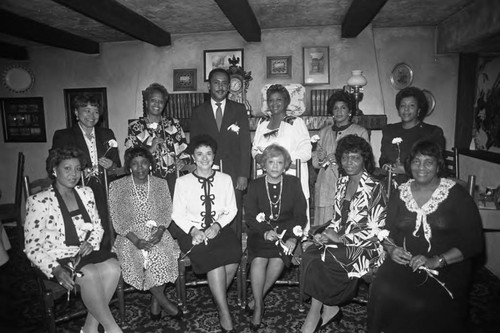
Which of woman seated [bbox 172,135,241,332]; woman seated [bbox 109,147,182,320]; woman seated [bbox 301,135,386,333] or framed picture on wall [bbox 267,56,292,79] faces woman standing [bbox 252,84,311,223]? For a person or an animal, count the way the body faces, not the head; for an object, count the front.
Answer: the framed picture on wall

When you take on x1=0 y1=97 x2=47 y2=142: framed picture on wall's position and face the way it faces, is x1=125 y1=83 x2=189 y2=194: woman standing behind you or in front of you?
in front

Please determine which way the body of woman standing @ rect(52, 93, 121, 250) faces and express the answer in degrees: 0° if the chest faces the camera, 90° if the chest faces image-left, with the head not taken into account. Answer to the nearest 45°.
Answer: approximately 0°

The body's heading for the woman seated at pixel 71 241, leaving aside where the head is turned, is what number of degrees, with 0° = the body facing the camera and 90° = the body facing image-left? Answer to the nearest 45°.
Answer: approximately 315°

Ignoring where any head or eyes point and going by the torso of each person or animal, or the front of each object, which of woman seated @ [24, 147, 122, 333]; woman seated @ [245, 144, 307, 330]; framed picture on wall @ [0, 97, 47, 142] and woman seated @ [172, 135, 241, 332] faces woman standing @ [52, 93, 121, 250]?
the framed picture on wall

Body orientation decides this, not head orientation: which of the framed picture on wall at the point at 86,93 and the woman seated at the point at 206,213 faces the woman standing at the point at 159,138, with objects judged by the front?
the framed picture on wall

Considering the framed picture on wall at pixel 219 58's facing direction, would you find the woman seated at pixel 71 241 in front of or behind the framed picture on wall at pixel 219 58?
in front

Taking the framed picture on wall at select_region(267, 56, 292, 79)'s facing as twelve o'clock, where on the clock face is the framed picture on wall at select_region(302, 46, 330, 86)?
the framed picture on wall at select_region(302, 46, 330, 86) is roughly at 9 o'clock from the framed picture on wall at select_region(267, 56, 292, 79).

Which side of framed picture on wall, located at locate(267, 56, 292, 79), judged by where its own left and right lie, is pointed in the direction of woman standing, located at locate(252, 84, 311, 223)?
front

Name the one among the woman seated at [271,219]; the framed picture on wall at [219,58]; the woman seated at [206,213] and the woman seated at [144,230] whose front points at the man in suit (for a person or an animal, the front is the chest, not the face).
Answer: the framed picture on wall

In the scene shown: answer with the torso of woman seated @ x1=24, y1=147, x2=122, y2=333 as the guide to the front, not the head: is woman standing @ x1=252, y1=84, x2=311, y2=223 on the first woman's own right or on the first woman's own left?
on the first woman's own left
